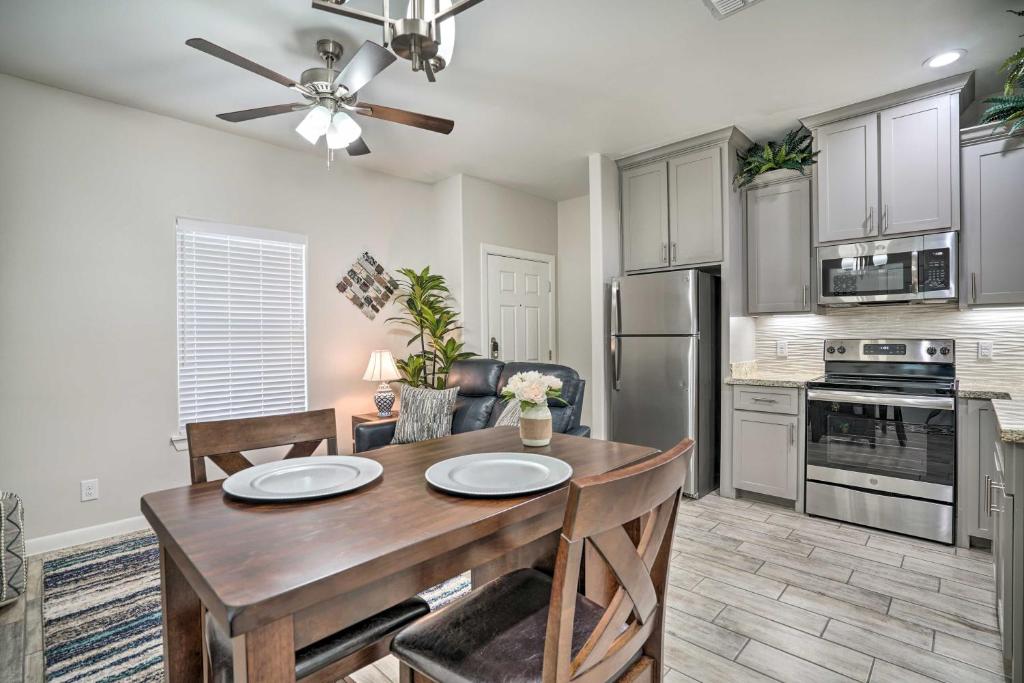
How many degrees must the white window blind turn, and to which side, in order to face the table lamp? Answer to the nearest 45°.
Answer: approximately 45° to its left

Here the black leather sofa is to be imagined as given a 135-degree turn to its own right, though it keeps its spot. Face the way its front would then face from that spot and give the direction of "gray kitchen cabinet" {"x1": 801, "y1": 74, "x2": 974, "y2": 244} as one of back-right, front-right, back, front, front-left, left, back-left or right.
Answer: right

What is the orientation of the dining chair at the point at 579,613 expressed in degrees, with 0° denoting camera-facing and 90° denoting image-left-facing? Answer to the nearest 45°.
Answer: approximately 135°

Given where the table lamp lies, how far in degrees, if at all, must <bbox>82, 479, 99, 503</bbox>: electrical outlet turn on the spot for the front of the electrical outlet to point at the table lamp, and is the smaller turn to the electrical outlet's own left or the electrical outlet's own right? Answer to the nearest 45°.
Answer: approximately 90° to the electrical outlet's own left

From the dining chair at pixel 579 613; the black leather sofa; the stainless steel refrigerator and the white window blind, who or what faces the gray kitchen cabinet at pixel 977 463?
the white window blind

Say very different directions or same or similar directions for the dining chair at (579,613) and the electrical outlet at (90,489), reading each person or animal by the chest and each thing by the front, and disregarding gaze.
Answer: very different directions

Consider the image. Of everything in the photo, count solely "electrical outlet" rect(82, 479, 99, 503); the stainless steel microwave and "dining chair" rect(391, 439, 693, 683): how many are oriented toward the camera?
2

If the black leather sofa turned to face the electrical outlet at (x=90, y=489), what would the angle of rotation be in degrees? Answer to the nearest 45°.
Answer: approximately 45° to its right

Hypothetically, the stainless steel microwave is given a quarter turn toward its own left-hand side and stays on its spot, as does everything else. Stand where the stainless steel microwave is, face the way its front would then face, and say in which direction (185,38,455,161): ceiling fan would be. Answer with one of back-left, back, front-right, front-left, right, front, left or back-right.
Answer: back-right

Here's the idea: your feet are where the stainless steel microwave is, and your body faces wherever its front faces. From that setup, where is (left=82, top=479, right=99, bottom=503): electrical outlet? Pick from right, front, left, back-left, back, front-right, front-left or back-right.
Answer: front-right

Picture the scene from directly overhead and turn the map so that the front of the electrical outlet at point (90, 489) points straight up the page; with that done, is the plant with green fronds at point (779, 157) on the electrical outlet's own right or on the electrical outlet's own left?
on the electrical outlet's own left

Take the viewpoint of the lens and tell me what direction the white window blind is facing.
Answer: facing the viewer and to the right of the viewer

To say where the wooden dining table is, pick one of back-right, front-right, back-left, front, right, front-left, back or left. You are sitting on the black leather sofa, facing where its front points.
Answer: front-left
